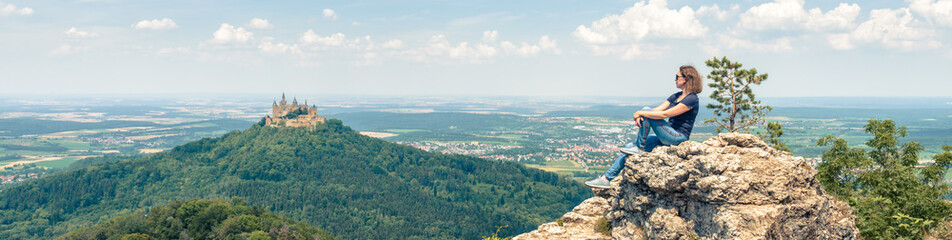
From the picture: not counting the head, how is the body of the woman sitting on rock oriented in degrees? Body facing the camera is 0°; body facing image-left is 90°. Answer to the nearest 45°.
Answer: approximately 90°

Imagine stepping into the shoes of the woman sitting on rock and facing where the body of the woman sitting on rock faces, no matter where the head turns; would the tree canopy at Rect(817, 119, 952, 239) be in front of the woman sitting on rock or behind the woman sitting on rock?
behind

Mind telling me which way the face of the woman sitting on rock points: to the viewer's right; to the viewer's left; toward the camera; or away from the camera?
to the viewer's left
